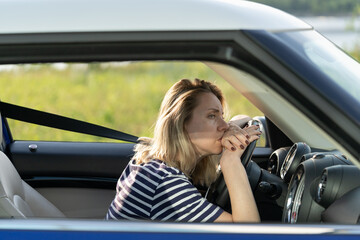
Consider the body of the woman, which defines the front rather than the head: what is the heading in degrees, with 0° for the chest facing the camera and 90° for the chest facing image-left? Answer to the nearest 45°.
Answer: approximately 270°
